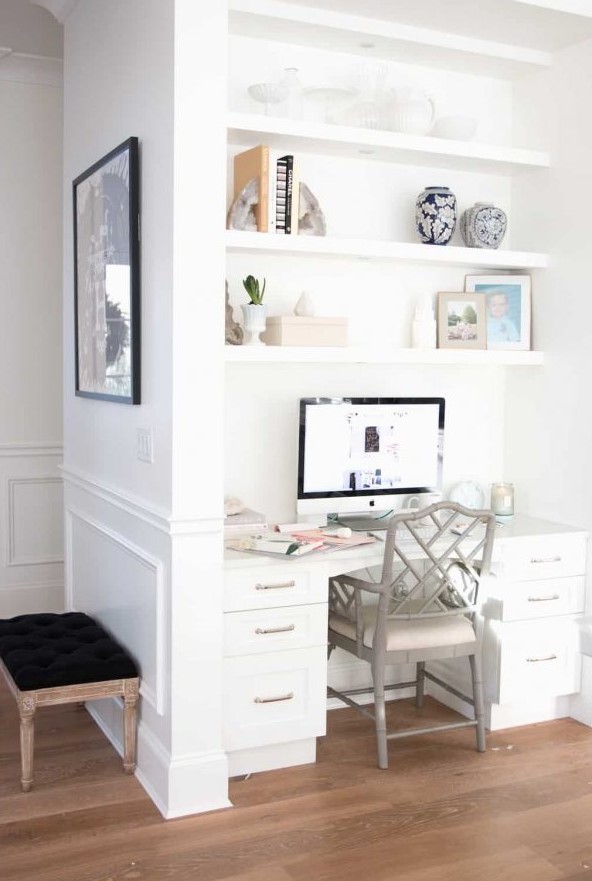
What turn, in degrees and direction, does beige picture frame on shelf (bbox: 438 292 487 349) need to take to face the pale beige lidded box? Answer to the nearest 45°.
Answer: approximately 45° to its right

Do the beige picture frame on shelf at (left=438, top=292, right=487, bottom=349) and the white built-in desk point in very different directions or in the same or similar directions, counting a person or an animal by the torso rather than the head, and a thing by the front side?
same or similar directions

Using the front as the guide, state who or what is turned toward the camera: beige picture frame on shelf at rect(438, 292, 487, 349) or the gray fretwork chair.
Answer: the beige picture frame on shelf

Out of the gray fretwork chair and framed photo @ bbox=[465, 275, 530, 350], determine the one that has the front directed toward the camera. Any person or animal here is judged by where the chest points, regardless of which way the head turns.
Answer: the framed photo

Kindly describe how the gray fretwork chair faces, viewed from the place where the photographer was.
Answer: facing away from the viewer and to the left of the viewer

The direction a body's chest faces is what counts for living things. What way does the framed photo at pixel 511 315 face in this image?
toward the camera

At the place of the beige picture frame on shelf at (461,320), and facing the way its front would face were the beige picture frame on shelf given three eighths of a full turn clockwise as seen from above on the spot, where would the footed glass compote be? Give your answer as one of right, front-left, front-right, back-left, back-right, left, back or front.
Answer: left

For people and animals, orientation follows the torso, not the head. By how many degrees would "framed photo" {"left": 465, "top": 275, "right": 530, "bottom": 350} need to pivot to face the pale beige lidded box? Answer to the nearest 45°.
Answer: approximately 45° to its right

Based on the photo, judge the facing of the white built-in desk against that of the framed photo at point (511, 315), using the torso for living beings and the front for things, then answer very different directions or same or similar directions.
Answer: same or similar directions
